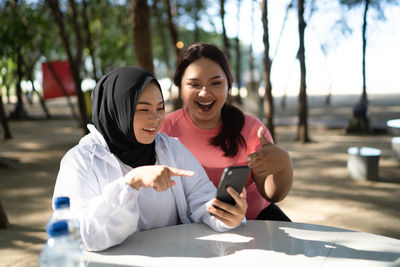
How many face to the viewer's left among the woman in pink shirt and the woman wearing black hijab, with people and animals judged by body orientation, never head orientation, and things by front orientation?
0

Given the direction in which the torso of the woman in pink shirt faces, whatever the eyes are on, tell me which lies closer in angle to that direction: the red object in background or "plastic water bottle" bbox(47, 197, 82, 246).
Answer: the plastic water bottle

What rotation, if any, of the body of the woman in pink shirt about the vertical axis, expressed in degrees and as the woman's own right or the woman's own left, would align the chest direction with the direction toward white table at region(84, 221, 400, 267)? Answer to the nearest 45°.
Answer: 0° — they already face it

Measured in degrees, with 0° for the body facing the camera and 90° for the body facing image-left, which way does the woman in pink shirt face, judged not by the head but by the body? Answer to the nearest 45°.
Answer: approximately 0°

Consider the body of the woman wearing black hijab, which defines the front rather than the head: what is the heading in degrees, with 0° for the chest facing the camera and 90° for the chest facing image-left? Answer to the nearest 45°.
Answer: approximately 315°

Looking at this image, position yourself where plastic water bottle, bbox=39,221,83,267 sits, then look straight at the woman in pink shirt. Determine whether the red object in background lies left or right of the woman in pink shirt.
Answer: left

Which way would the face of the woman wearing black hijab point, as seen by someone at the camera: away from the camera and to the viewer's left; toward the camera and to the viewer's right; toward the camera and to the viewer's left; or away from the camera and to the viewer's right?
toward the camera and to the viewer's right
